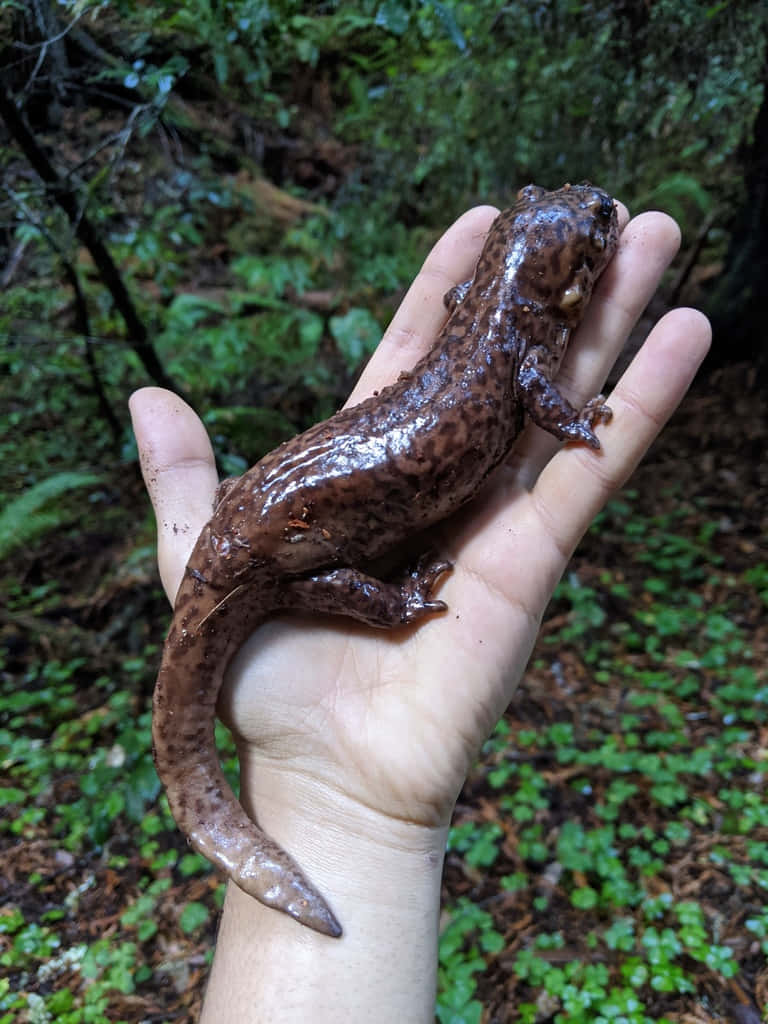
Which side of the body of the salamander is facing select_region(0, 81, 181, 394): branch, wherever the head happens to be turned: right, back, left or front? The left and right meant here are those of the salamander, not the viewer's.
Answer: left

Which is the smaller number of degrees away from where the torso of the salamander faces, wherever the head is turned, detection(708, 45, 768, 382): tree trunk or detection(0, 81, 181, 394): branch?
the tree trunk

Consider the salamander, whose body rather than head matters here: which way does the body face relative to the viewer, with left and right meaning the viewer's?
facing away from the viewer and to the right of the viewer

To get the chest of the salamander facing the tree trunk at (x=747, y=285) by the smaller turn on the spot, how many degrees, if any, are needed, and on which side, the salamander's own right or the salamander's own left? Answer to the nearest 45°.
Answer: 0° — it already faces it

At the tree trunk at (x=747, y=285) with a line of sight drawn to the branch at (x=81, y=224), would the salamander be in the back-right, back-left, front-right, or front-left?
front-left
